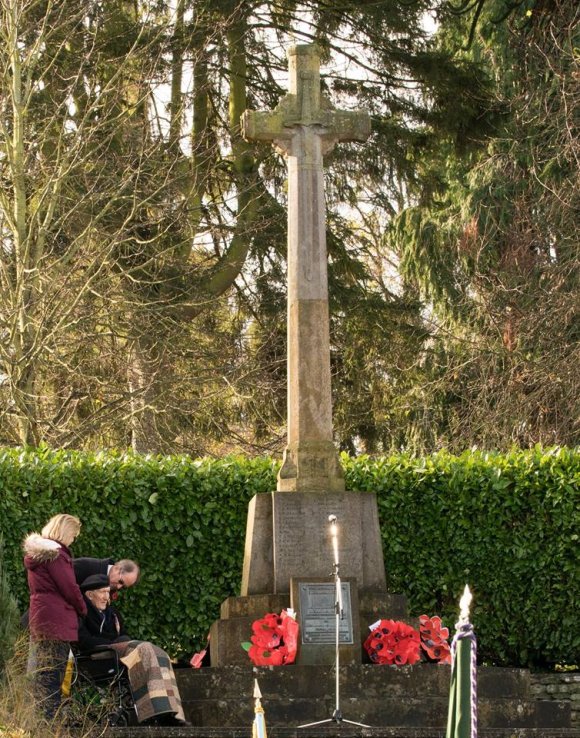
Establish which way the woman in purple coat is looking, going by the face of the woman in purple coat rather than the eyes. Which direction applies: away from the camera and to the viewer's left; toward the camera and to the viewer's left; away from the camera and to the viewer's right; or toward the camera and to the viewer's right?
away from the camera and to the viewer's right

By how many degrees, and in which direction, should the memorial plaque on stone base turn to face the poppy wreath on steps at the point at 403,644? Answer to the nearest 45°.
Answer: approximately 90° to its left

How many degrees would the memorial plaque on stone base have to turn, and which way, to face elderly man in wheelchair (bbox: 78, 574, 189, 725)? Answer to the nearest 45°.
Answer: approximately 45° to its right

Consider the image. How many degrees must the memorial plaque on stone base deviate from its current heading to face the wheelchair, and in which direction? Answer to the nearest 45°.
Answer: approximately 90° to its right

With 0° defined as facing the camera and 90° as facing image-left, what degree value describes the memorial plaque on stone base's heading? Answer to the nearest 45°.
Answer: approximately 0°

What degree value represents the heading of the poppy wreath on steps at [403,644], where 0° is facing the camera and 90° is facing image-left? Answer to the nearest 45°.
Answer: approximately 0°
